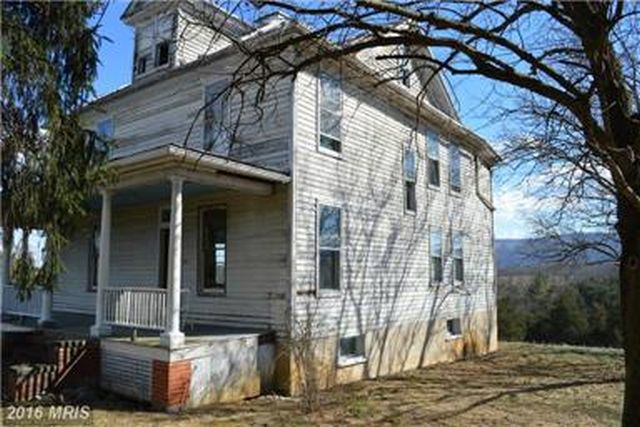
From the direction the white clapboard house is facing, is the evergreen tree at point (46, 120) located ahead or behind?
ahead

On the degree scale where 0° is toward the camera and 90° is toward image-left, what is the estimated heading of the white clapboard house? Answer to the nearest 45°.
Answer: approximately 45°
